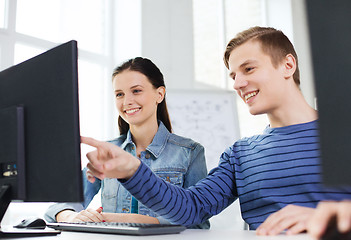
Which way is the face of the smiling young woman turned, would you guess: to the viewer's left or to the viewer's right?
to the viewer's left

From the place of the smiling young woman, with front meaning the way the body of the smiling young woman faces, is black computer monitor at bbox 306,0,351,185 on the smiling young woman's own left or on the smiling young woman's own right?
on the smiling young woman's own left

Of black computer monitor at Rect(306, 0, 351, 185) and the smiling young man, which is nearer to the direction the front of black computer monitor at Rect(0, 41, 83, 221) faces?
the smiling young man

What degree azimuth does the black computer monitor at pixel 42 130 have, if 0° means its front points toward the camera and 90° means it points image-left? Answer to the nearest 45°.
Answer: approximately 225°

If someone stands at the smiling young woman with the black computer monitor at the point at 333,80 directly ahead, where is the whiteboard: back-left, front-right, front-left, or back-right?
back-left

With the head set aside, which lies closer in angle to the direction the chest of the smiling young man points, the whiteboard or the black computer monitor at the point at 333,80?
the black computer monitor

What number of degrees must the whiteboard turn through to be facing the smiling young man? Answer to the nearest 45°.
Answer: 0° — it already faces them

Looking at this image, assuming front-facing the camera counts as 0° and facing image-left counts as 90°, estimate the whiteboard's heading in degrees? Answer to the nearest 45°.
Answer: approximately 0°

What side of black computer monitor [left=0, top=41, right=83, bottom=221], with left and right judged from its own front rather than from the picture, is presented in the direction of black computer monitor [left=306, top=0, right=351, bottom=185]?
right

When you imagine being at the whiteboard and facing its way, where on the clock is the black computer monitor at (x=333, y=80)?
The black computer monitor is roughly at 12 o'clock from the whiteboard.

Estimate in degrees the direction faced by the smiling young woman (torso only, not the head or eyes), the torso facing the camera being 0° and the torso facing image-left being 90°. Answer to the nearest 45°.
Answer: approximately 45°

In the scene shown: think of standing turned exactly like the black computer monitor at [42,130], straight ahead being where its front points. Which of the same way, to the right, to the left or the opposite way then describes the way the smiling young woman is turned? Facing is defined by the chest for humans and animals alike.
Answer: the opposite way
